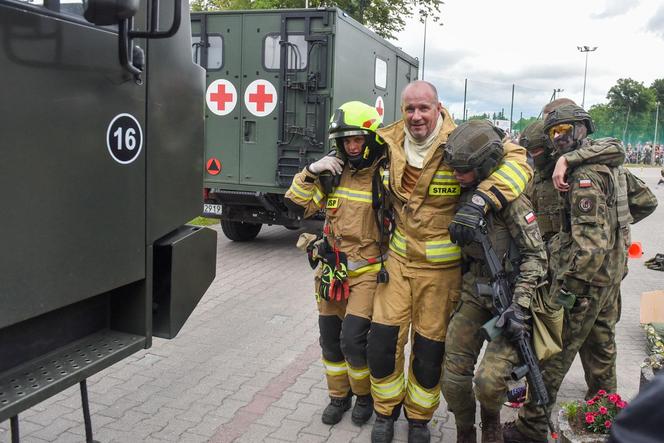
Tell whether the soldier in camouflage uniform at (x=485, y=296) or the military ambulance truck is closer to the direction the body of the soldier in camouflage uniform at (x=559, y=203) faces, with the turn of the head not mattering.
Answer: the soldier in camouflage uniform

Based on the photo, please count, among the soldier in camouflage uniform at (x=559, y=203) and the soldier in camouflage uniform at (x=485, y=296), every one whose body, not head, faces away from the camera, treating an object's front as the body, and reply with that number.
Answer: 0

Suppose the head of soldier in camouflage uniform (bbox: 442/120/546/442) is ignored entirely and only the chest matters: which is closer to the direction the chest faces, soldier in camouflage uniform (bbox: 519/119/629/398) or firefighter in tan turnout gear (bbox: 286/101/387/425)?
the firefighter in tan turnout gear

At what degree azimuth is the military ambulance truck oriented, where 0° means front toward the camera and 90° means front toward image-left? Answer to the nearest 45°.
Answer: approximately 225°

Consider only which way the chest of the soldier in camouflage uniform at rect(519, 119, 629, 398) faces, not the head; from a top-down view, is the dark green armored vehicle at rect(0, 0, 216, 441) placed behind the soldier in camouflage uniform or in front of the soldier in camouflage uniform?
in front

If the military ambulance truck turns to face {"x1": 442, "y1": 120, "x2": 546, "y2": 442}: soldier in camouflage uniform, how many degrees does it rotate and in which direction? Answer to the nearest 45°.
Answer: approximately 135° to its right

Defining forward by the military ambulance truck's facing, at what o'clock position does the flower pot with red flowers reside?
The flower pot with red flowers is roughly at 4 o'clock from the military ambulance truck.

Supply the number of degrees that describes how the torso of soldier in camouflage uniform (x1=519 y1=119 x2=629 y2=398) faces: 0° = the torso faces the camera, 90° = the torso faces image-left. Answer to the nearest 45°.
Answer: approximately 45°

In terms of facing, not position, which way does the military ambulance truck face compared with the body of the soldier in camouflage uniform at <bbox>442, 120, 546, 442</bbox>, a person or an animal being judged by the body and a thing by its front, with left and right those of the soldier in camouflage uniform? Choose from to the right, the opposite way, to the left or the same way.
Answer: the opposite way
